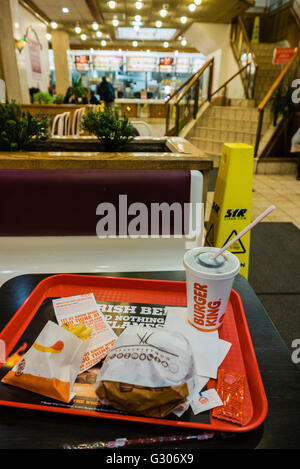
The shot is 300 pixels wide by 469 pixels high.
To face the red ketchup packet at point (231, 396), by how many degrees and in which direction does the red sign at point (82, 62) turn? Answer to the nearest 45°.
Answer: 0° — it already faces it

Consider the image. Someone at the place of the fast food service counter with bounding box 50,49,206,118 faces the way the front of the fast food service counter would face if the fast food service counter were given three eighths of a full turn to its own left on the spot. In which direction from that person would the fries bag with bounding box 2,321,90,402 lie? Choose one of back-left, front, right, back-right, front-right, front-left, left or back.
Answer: back-right

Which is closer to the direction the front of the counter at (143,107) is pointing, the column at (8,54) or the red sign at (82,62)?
the column

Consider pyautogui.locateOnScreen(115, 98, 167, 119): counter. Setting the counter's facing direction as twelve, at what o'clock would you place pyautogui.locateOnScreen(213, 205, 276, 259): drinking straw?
The drinking straw is roughly at 12 o'clock from the counter.

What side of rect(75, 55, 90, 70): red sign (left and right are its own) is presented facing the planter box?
front

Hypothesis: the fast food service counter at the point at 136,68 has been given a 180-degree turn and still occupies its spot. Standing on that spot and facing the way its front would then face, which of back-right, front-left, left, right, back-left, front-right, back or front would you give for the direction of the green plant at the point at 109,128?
back

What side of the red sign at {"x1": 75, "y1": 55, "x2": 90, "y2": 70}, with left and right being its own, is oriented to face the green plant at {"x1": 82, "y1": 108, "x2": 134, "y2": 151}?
front

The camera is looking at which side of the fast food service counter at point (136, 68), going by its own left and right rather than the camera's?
front

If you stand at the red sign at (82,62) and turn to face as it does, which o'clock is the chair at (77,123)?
The chair is roughly at 12 o'clock from the red sign.

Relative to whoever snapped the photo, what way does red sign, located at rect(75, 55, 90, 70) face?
facing the viewer

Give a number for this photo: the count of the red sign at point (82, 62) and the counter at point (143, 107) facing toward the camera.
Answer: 2

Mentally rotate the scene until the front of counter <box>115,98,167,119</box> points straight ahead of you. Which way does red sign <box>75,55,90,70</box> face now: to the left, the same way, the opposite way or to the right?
the same way

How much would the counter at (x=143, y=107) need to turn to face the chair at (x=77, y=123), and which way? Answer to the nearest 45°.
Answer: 0° — it already faces it
